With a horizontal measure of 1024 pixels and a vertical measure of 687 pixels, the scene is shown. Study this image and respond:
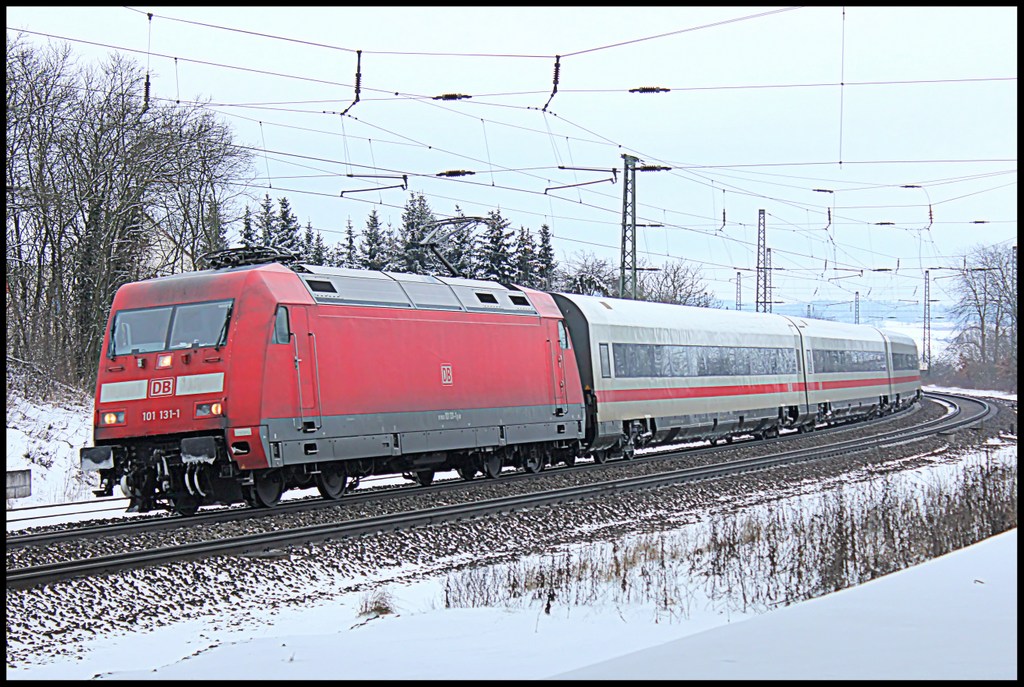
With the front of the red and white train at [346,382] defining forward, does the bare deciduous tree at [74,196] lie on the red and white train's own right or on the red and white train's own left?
on the red and white train's own right

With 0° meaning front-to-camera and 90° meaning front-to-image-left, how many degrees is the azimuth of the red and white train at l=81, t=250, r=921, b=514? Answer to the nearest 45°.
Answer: approximately 45°

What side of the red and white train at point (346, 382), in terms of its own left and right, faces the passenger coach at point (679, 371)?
back

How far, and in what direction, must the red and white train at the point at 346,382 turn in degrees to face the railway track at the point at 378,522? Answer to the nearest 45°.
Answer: approximately 45° to its left
